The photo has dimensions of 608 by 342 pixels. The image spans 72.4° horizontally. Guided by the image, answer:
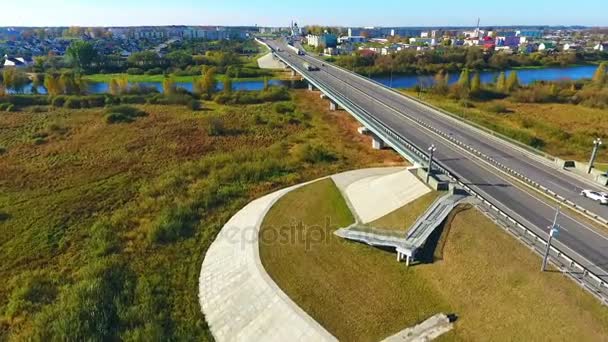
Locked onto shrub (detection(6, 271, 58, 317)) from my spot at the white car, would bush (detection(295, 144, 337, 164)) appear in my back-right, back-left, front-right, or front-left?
front-right

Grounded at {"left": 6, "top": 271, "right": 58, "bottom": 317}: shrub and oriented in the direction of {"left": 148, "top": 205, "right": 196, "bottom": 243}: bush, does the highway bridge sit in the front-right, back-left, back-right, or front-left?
front-right

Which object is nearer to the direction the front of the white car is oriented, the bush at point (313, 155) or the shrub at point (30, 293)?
the bush

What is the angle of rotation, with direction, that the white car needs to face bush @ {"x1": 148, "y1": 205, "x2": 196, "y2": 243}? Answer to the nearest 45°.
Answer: approximately 90° to its left

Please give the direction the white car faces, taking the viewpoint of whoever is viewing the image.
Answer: facing away from the viewer and to the left of the viewer

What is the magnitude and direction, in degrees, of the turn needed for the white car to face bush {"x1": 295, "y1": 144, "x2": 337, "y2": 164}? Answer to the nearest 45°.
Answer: approximately 45° to its left

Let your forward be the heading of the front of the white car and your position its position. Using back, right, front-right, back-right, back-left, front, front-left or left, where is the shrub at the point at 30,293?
left
